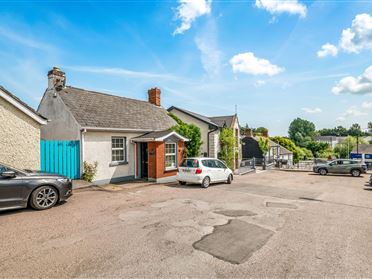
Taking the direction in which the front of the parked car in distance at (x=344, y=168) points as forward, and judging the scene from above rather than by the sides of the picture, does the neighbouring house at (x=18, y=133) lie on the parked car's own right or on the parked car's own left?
on the parked car's own left

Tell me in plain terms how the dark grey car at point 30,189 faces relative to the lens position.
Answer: facing to the right of the viewer

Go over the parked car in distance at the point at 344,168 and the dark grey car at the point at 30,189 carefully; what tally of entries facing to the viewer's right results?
1

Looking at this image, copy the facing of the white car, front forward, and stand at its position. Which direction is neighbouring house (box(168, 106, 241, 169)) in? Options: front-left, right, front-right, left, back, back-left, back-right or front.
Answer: front-left

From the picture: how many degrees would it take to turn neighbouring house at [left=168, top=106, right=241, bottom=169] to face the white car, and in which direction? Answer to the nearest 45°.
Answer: approximately 45° to its right

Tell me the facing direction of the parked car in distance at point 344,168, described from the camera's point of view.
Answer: facing to the left of the viewer

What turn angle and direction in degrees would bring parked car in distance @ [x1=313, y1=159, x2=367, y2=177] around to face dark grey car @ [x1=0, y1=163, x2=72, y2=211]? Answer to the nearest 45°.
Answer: approximately 90° to its left

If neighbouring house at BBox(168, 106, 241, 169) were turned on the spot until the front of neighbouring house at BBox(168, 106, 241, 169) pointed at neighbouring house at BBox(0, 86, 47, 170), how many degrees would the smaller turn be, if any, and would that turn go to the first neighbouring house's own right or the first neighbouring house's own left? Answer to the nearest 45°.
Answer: approximately 90° to the first neighbouring house's own right

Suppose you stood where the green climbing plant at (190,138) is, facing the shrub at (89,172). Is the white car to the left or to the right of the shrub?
left

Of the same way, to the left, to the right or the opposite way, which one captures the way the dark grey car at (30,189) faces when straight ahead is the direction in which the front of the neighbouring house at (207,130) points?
to the left

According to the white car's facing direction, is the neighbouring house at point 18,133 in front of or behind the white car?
behind

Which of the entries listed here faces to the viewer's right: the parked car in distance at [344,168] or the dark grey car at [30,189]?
the dark grey car

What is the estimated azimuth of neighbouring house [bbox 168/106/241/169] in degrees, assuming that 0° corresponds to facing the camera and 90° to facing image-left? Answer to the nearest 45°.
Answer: approximately 315°
